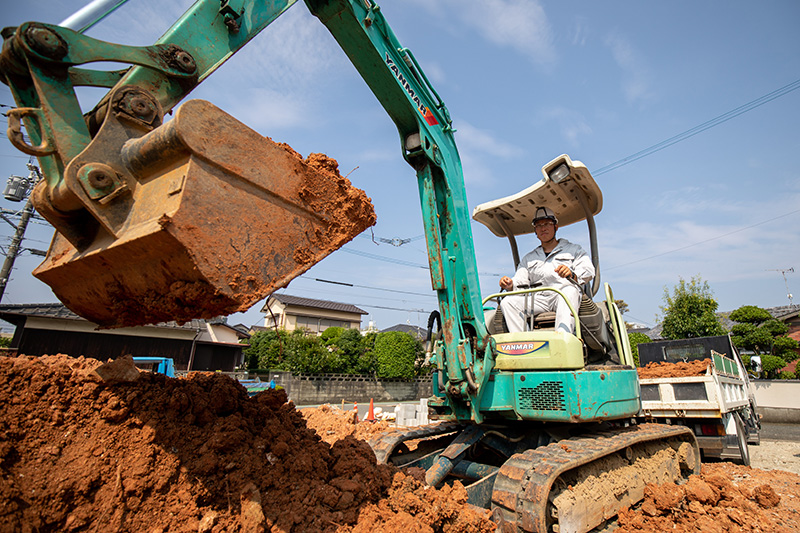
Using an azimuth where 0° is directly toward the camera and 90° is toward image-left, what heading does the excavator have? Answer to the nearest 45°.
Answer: approximately 45°

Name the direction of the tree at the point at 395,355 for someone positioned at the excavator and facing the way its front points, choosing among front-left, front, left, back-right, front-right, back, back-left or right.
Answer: back-right

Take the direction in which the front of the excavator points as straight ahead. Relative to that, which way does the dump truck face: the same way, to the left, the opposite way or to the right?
the opposite way

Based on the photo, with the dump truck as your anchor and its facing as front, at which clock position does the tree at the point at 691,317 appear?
The tree is roughly at 12 o'clock from the dump truck.

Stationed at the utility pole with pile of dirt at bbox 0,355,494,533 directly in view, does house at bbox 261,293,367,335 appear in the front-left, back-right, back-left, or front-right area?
back-left

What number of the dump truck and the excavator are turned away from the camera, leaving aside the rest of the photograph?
1

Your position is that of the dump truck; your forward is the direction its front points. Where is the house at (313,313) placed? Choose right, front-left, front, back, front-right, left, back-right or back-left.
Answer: front-left

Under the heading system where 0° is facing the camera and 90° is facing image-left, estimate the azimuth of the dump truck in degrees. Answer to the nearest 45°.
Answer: approximately 180°

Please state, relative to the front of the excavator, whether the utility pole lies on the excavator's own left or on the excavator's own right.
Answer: on the excavator's own right

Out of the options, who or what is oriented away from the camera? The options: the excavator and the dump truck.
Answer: the dump truck
